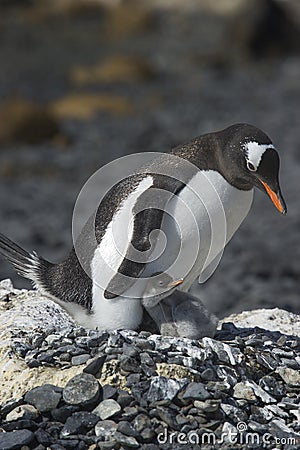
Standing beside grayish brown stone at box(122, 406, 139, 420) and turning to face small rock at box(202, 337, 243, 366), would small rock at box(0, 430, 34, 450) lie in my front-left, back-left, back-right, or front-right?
back-left

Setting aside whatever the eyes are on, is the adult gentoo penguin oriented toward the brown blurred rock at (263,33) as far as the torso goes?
no

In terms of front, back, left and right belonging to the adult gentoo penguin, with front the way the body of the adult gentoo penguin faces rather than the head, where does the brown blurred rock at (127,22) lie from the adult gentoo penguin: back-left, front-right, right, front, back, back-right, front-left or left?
left

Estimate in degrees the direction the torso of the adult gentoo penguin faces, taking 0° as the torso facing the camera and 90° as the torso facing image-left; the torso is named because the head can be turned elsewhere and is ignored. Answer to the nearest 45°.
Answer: approximately 270°

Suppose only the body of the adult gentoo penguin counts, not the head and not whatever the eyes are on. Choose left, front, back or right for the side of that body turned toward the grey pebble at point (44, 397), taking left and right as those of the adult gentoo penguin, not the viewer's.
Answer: right

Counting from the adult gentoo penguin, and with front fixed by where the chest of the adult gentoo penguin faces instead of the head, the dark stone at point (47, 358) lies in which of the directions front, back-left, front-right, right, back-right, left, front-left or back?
back

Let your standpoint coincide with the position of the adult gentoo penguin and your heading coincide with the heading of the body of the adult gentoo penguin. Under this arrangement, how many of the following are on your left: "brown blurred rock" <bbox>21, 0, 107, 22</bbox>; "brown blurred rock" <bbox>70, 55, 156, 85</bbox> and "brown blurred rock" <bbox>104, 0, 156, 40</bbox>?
3

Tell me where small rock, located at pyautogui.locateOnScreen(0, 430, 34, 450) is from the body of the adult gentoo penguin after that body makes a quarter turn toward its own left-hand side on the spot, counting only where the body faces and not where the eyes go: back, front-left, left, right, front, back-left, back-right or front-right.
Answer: left
